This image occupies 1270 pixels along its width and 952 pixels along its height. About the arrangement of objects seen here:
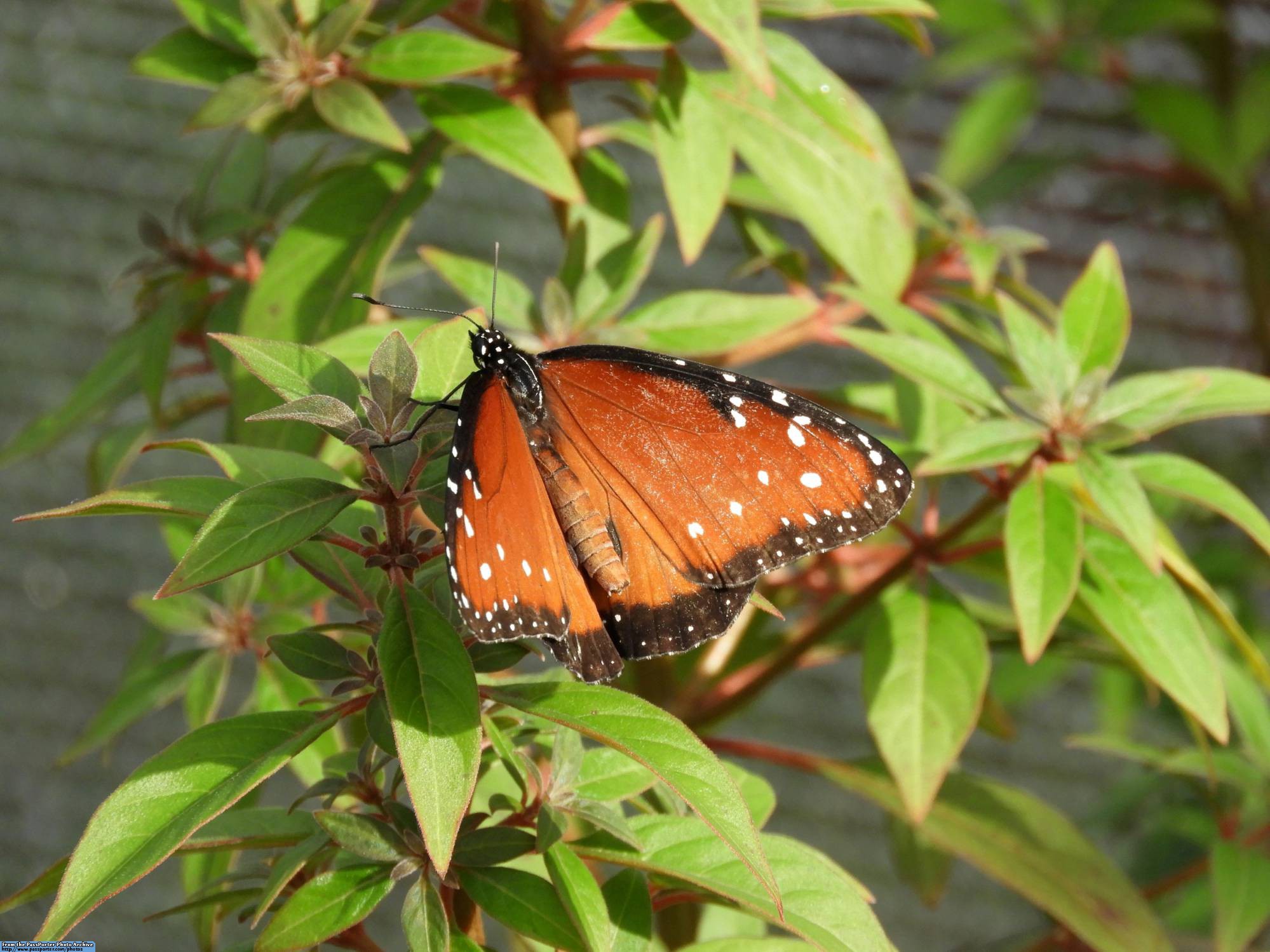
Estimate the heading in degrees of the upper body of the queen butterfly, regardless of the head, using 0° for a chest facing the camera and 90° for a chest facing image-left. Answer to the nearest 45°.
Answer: approximately 135°
